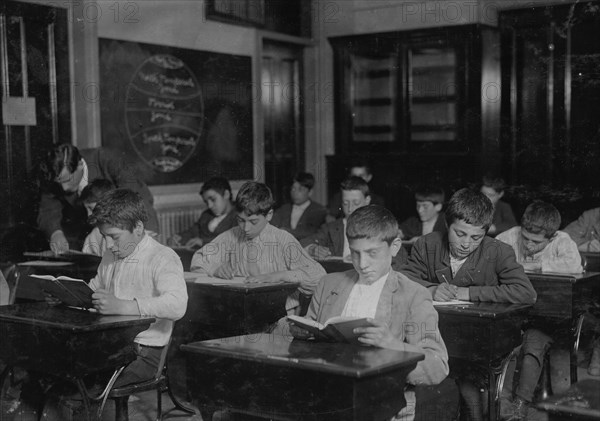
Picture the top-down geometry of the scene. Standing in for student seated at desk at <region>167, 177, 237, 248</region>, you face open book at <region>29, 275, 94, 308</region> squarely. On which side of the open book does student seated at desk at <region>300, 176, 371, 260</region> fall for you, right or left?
left

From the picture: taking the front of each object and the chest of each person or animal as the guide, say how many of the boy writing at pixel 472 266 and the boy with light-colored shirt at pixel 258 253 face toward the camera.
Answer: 2

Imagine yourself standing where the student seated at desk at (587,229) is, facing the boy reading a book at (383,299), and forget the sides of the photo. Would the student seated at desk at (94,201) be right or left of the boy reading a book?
right

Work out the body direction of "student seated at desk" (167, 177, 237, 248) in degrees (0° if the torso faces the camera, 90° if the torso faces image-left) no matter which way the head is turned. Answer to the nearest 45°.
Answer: approximately 45°

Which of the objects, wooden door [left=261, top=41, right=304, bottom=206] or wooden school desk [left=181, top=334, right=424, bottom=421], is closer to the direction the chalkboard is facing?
the wooden school desk

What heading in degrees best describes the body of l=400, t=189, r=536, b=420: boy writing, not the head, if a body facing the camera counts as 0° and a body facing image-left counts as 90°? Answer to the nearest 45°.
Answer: approximately 0°

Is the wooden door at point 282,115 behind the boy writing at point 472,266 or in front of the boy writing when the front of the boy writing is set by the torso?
behind

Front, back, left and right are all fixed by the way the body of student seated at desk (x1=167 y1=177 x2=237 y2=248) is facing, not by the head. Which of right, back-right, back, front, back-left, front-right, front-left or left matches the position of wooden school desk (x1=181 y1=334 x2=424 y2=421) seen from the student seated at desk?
front-left
